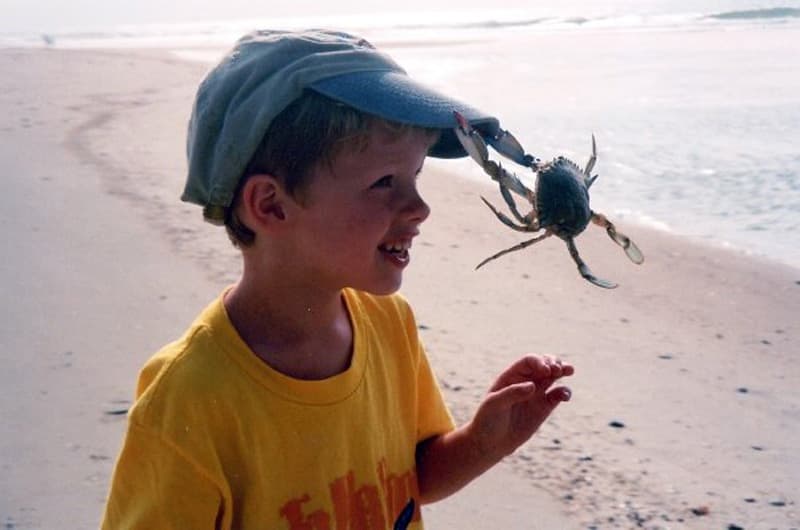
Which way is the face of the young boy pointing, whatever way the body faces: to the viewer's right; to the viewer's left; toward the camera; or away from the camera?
to the viewer's right

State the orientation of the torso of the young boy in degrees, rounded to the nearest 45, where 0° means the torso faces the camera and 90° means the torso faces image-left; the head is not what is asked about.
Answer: approximately 315°
